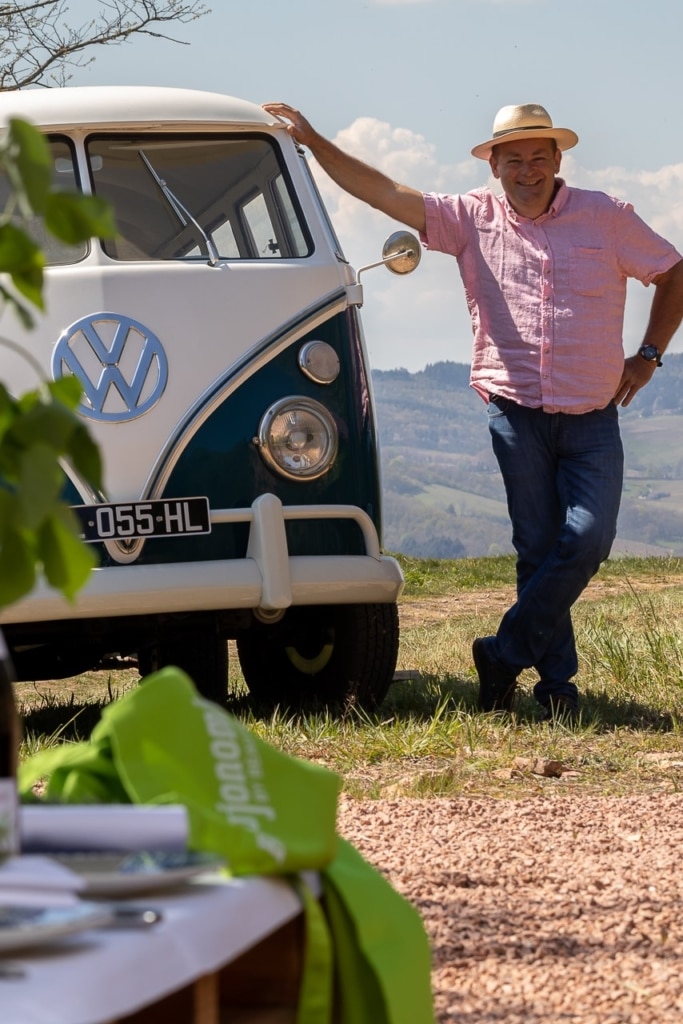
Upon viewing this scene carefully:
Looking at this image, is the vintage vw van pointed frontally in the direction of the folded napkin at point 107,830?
yes

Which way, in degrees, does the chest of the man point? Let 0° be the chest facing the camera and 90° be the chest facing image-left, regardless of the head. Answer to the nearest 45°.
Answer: approximately 0°

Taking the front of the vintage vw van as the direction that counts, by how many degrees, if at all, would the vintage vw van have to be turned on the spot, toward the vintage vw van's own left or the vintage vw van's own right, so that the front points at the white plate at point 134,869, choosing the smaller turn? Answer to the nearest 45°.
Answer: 0° — it already faces it

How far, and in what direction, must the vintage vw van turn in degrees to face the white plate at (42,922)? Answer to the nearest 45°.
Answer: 0° — it already faces it

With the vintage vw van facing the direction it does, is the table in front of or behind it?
in front

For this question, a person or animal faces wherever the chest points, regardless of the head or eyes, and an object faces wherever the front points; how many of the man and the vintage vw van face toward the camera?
2

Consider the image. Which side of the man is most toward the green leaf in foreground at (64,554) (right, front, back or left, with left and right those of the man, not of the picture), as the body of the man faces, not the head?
front

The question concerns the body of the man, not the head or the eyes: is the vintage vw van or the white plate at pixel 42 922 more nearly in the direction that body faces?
the white plate

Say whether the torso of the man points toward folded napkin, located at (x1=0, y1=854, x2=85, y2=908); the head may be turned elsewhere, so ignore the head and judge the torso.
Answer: yes

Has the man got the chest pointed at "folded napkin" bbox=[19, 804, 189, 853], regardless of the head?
yes

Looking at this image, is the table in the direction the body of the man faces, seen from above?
yes

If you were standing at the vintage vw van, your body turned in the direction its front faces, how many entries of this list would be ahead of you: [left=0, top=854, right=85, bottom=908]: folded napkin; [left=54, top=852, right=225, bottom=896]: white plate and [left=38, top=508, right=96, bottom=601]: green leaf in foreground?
3

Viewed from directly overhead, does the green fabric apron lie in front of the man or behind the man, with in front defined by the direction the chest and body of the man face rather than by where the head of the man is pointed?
in front

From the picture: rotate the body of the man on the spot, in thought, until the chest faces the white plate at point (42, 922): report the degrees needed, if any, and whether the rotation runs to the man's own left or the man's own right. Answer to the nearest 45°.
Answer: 0° — they already face it

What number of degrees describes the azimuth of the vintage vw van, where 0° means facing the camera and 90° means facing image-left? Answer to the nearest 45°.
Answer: approximately 0°
